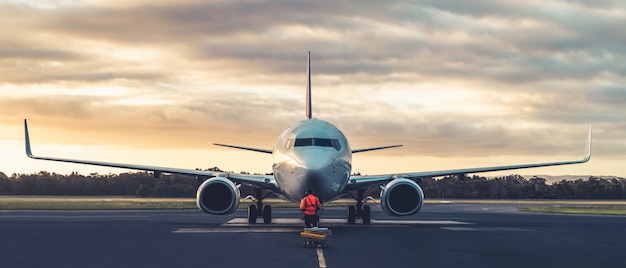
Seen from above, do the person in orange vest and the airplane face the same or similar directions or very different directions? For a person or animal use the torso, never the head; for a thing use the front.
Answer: very different directions

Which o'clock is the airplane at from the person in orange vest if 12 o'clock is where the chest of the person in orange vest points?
The airplane is roughly at 12 o'clock from the person in orange vest.

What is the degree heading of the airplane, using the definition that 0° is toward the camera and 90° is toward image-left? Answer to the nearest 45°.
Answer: approximately 0°

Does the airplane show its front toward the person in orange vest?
yes

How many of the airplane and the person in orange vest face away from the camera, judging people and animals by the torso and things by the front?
1

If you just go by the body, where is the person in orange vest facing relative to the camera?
away from the camera

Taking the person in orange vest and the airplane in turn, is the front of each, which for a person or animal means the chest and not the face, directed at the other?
yes
